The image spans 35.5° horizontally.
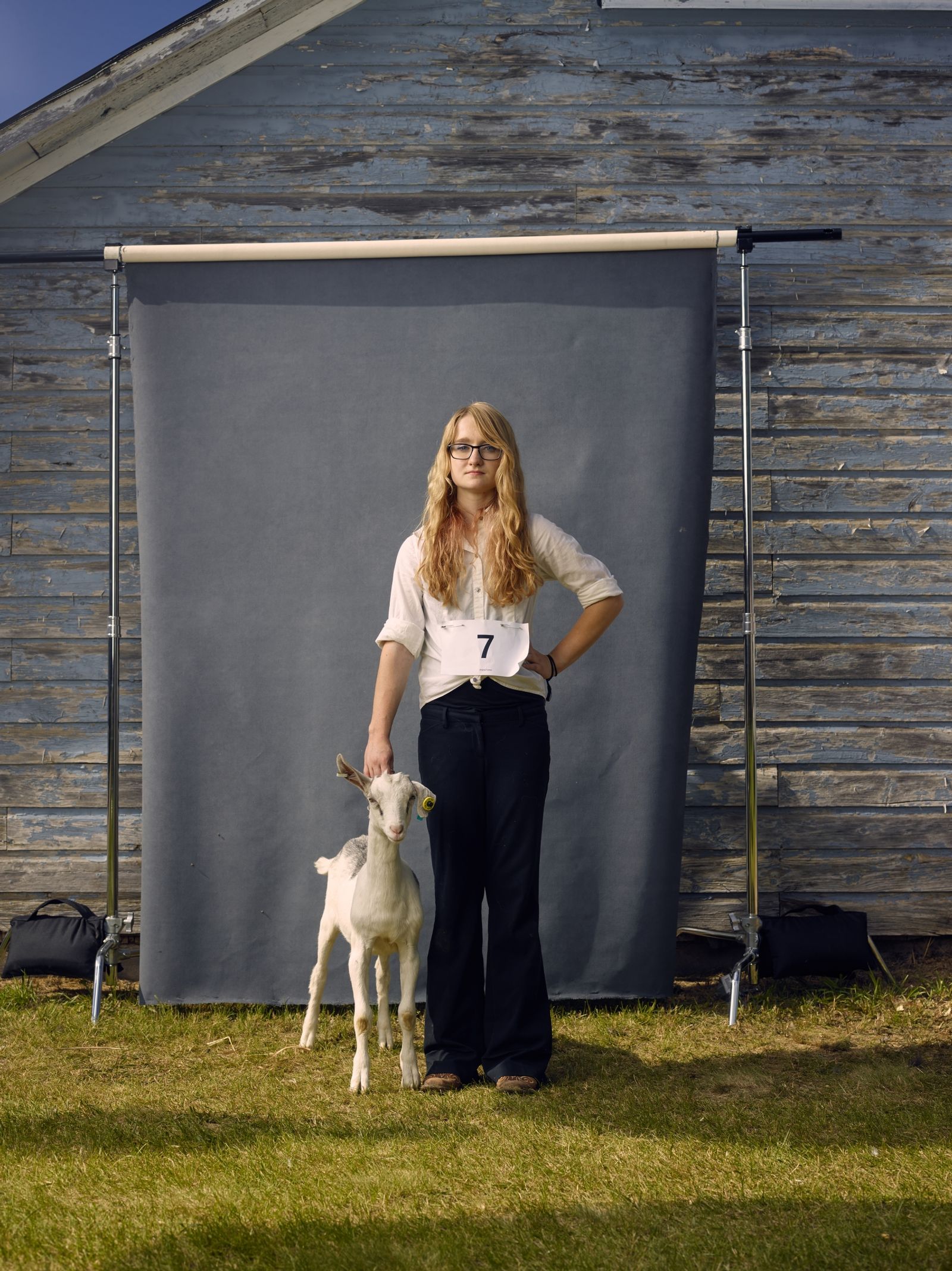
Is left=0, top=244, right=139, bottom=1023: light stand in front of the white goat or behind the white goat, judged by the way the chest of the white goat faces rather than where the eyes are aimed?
behind

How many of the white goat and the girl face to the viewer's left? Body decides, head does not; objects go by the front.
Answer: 0

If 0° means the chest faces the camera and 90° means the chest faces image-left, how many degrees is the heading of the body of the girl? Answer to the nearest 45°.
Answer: approximately 0°

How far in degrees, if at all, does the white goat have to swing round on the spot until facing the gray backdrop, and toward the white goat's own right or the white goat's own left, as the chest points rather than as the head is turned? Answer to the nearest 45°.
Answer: approximately 135° to the white goat's own left

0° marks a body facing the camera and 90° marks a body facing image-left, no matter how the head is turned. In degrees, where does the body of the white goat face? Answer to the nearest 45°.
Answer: approximately 315°
